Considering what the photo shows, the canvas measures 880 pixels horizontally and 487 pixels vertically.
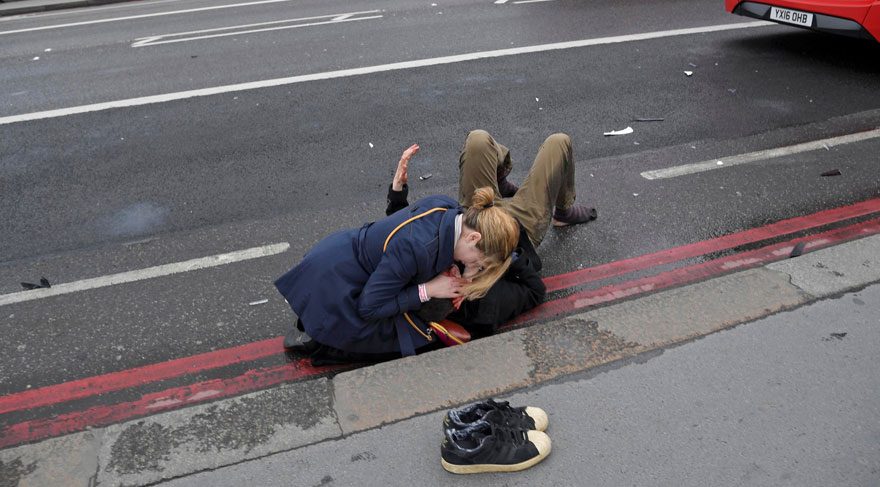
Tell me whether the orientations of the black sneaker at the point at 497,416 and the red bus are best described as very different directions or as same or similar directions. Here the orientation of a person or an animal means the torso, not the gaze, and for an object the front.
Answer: very different directions

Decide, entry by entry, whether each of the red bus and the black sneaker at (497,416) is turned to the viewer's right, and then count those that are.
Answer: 1

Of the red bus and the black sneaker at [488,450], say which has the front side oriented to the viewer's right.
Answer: the black sneaker

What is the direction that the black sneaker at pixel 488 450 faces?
to the viewer's right

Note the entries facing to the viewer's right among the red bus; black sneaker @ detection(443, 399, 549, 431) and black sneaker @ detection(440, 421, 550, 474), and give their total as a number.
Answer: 2

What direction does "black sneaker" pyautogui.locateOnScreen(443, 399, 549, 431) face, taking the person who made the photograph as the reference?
facing to the right of the viewer

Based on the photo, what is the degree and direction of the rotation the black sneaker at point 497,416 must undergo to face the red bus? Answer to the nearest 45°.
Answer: approximately 45° to its left

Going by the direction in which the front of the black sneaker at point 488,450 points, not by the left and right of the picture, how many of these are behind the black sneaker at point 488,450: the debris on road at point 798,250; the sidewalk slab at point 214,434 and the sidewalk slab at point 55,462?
2

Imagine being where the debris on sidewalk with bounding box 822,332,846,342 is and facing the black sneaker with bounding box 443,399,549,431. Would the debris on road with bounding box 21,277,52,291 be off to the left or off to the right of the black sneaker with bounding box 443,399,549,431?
right

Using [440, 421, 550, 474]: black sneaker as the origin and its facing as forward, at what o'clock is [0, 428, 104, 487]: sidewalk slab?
The sidewalk slab is roughly at 6 o'clock from the black sneaker.

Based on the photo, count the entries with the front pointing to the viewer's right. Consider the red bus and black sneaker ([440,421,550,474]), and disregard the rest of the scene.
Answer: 1
